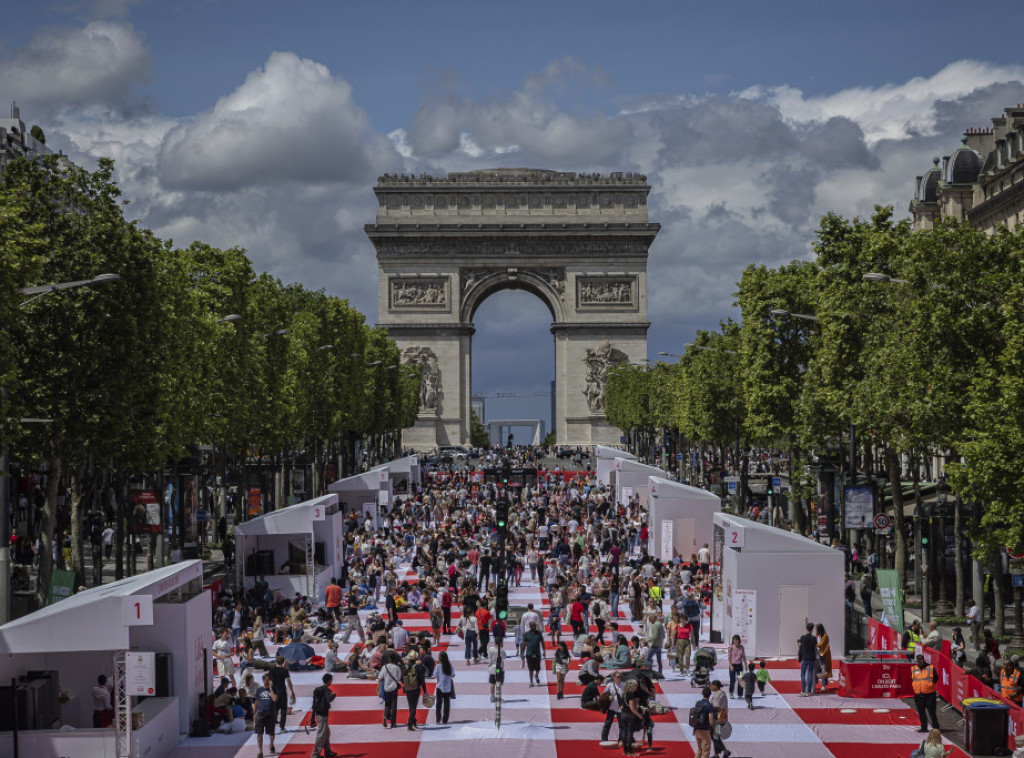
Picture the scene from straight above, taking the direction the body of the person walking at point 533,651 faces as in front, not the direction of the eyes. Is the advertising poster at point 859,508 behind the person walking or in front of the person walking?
behind

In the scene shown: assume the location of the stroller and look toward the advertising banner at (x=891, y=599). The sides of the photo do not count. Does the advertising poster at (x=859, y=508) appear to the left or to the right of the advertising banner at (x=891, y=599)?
left

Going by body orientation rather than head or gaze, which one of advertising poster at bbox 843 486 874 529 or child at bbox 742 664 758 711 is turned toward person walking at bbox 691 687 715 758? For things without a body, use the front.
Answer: the advertising poster

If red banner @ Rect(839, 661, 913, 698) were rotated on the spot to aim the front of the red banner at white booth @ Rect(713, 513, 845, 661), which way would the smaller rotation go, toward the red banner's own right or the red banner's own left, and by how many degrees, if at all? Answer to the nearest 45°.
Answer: approximately 135° to the red banner's own right
